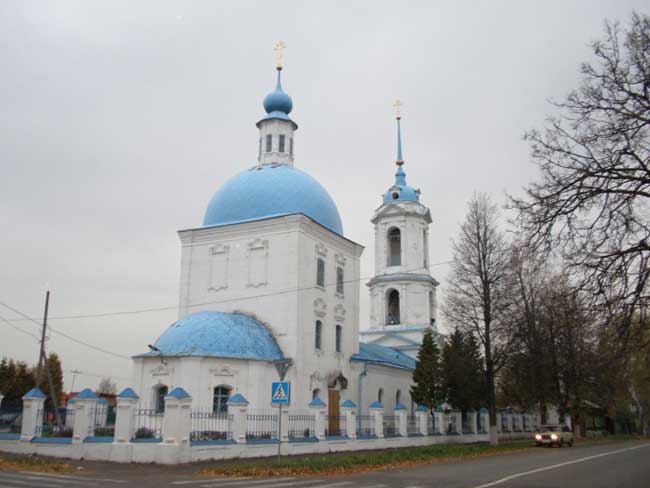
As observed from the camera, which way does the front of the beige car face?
facing the viewer and to the left of the viewer
